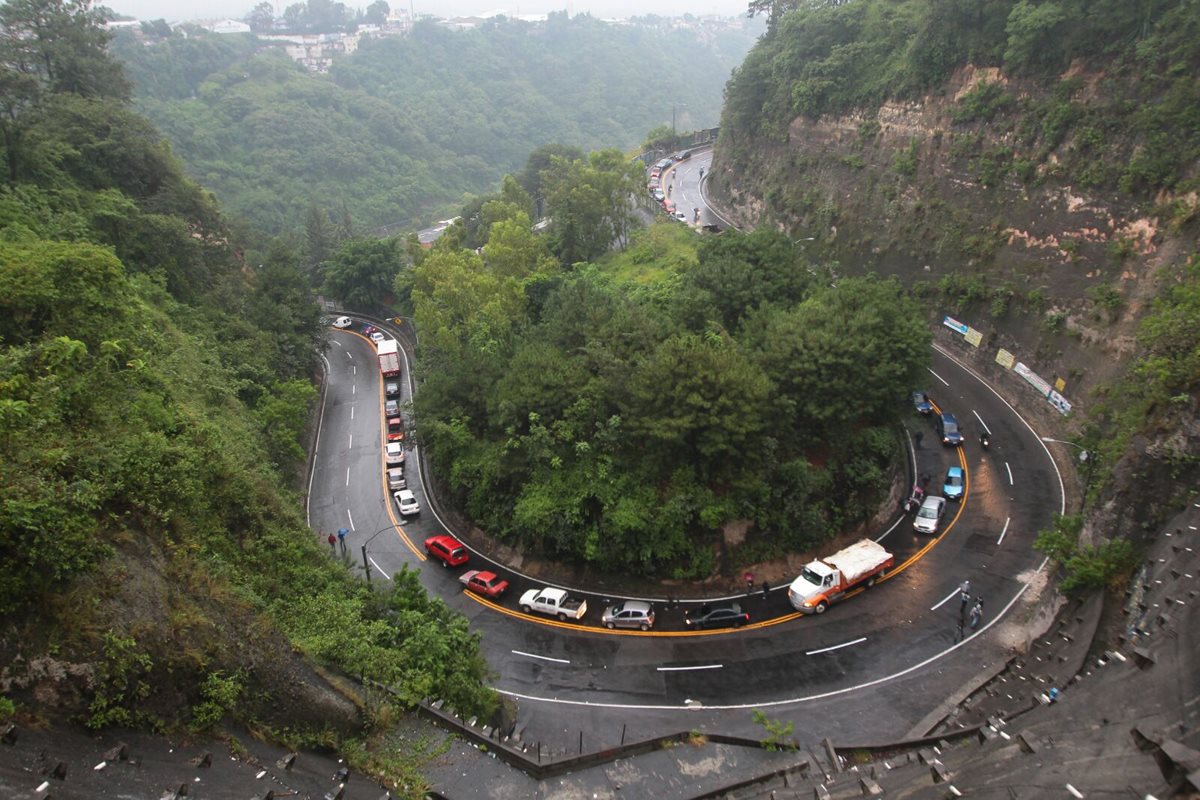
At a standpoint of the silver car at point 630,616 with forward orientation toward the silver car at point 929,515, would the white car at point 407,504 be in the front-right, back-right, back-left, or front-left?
back-left

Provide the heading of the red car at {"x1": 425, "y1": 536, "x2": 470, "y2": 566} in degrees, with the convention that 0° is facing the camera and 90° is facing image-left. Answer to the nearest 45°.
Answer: approximately 135°

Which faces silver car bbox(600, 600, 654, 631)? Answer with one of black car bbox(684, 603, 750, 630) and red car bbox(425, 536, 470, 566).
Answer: the black car

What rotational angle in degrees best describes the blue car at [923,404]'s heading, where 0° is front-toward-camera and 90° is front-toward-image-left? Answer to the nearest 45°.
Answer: approximately 315°

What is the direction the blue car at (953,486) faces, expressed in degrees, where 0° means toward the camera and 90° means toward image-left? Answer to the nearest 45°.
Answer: approximately 0°

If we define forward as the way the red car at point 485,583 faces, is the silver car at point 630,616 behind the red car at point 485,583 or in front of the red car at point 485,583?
behind

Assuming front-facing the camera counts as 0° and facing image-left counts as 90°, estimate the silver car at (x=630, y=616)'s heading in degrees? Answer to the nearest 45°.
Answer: approximately 90°

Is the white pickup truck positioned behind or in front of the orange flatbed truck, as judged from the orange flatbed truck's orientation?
in front

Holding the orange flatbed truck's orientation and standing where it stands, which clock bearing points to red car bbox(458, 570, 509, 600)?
The red car is roughly at 1 o'clock from the orange flatbed truck.

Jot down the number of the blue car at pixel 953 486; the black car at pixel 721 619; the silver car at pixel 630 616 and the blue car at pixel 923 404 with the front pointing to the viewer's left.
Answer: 2

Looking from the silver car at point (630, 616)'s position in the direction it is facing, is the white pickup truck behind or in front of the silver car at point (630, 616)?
in front

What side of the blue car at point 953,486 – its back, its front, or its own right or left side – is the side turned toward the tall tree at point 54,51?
right

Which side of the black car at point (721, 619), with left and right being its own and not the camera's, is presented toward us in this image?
left

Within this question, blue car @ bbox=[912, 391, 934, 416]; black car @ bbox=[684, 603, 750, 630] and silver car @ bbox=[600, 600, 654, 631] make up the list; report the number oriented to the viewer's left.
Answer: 2
